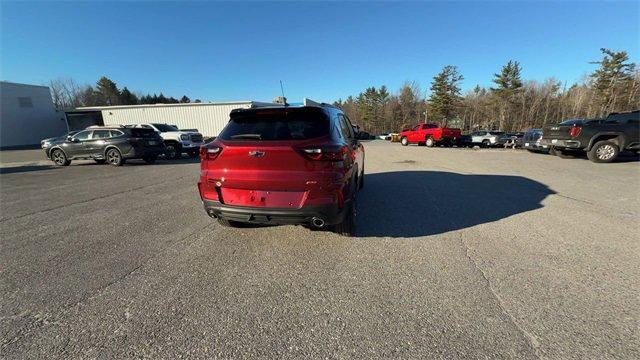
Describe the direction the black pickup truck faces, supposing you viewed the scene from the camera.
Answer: facing away from the viewer and to the right of the viewer

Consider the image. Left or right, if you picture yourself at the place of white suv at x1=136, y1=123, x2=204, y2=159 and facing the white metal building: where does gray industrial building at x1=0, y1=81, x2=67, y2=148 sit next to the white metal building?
left

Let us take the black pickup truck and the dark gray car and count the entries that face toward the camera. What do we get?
0

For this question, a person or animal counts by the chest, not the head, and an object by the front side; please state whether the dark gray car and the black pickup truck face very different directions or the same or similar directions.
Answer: very different directions

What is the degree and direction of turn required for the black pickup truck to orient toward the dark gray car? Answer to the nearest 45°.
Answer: approximately 180°

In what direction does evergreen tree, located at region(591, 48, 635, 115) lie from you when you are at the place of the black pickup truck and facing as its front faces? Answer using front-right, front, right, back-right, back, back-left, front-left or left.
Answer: front-left

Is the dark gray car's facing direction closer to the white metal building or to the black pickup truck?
the white metal building

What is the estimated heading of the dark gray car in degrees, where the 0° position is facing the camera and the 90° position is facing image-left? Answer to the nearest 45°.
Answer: approximately 135°

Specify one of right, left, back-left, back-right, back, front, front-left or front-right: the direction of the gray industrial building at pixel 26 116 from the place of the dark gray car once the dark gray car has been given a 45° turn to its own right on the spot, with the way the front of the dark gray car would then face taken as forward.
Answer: front

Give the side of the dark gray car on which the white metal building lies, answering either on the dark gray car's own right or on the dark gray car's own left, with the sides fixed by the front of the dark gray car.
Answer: on the dark gray car's own right

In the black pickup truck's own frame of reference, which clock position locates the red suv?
The red suv is roughly at 5 o'clock from the black pickup truck.
